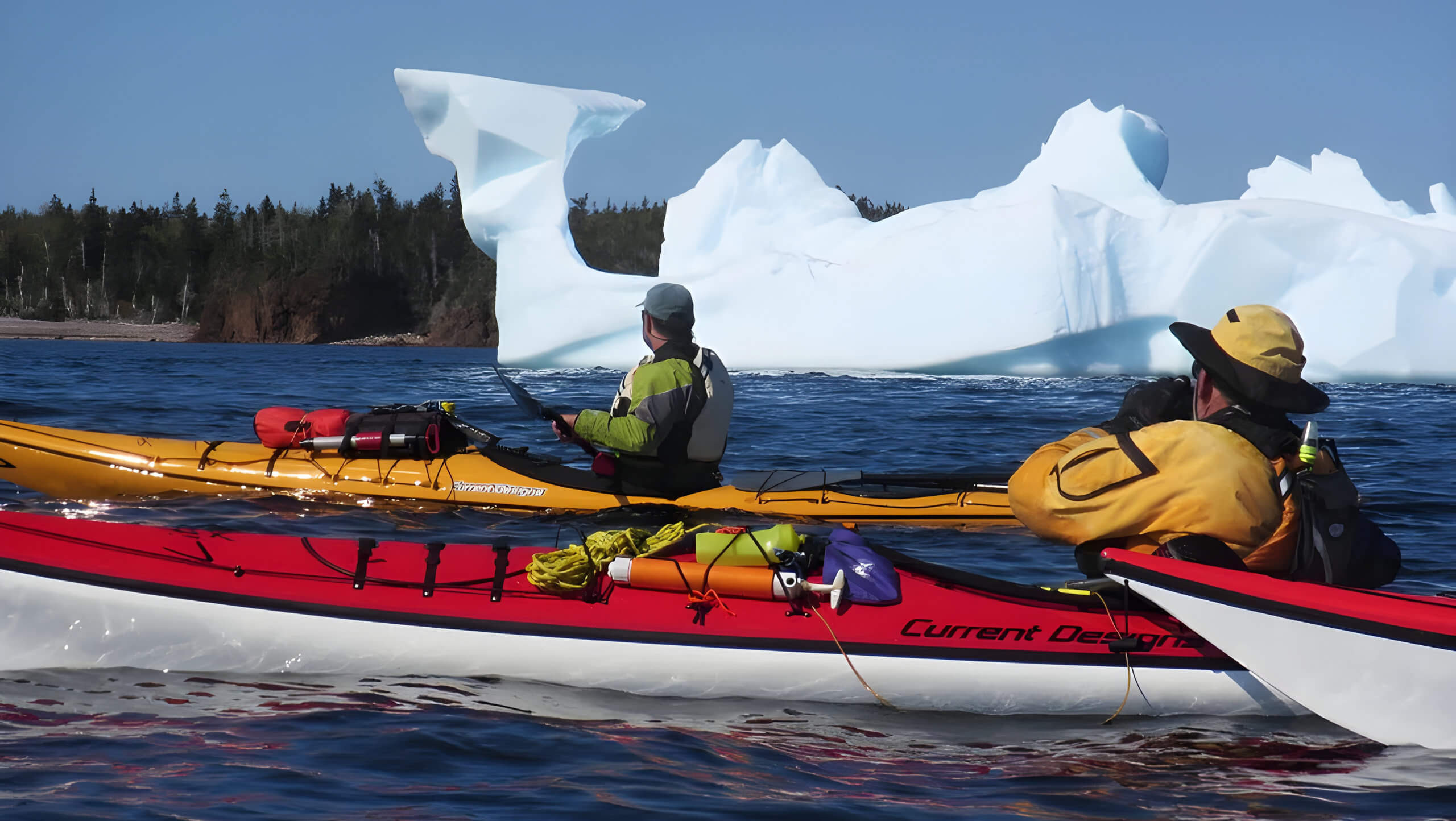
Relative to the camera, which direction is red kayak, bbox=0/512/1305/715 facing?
to the viewer's left

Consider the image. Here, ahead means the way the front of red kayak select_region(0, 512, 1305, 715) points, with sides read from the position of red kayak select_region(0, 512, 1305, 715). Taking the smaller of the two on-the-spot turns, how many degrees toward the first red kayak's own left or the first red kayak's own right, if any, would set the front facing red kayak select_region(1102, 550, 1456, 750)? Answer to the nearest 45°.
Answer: approximately 180°

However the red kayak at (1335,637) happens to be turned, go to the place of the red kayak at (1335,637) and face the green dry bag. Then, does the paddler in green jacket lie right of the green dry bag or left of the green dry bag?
right

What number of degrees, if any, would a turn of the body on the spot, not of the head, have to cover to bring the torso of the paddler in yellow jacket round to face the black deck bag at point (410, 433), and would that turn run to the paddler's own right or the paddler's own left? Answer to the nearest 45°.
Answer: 0° — they already face it

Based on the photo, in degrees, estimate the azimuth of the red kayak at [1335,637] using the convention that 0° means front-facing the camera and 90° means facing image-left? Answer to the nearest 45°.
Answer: approximately 90°
